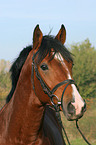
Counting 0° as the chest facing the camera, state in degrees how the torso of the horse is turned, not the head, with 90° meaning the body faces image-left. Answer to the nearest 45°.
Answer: approximately 315°
